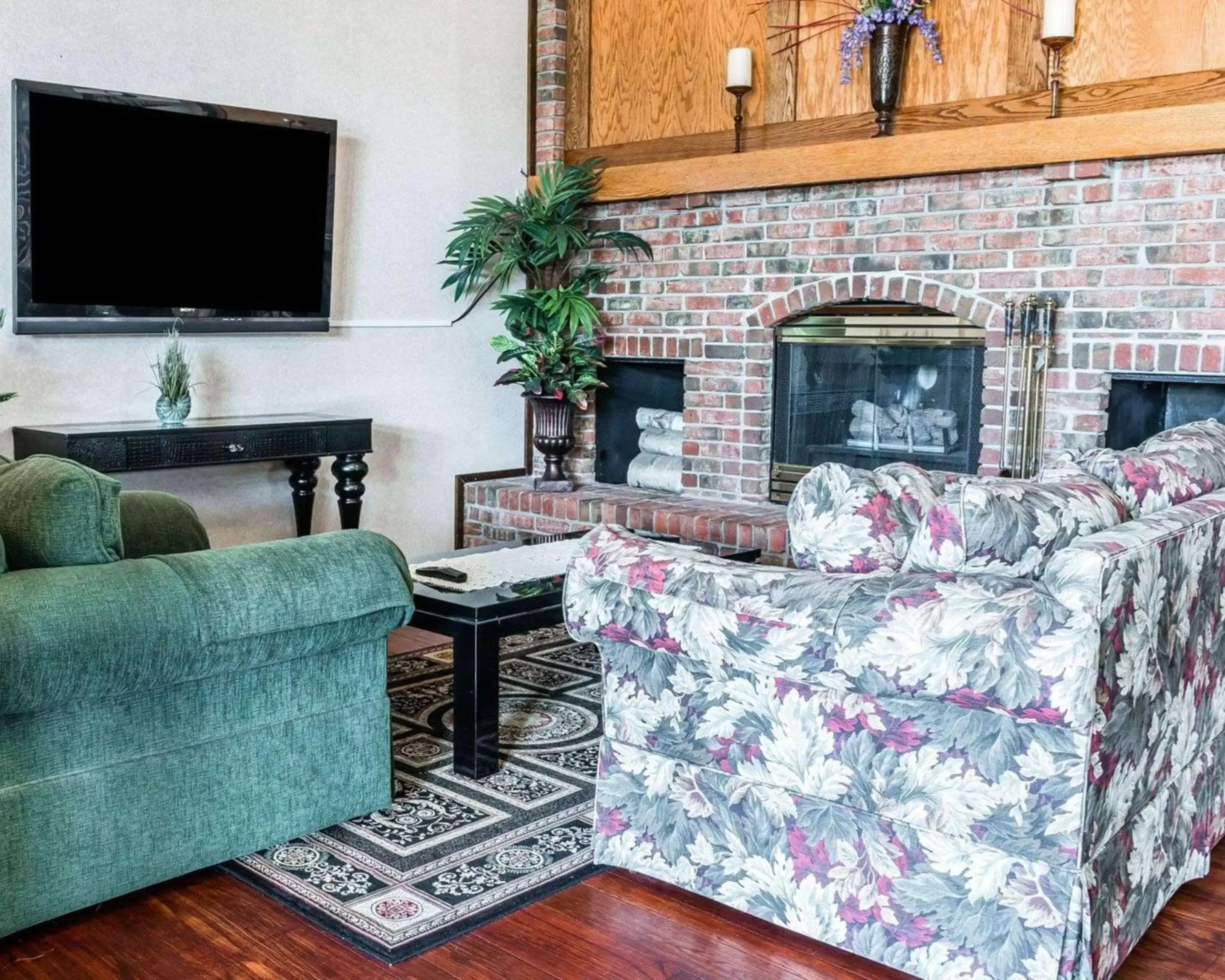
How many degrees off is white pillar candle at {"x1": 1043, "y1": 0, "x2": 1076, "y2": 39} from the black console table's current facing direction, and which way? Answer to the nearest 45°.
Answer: approximately 45° to its left

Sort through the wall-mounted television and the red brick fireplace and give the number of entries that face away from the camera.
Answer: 0

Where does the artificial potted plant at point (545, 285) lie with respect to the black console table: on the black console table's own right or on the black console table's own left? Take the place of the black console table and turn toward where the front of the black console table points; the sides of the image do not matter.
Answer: on the black console table's own left

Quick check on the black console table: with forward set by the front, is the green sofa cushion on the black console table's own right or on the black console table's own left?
on the black console table's own right

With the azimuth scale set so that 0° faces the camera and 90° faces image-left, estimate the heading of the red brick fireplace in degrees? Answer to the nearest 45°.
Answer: approximately 45°

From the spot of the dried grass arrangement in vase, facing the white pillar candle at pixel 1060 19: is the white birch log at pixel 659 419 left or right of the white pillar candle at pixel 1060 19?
left

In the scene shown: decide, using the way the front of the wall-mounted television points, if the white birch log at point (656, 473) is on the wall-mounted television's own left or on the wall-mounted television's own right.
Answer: on the wall-mounted television's own left

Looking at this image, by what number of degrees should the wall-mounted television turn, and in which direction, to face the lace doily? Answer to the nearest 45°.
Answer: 0° — it already faces it

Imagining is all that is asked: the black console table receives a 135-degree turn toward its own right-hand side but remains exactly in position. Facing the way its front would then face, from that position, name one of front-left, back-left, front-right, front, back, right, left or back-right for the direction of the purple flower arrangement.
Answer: back

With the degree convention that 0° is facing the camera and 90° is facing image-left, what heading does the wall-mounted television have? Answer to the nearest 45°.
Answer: approximately 315°

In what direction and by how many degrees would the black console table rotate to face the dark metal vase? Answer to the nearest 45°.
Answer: approximately 45° to its left

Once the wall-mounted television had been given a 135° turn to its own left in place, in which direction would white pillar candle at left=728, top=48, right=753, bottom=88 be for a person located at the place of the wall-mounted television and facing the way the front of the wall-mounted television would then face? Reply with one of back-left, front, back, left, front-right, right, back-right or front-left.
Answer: right

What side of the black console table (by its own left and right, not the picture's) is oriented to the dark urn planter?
left

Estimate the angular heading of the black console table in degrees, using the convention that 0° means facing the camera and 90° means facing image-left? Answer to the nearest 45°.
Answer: approximately 315°

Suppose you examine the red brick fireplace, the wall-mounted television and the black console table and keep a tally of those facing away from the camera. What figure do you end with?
0

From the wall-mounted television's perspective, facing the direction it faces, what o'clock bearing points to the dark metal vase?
The dark metal vase is roughly at 11 o'clock from the wall-mounted television.

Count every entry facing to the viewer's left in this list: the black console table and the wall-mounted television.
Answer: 0
